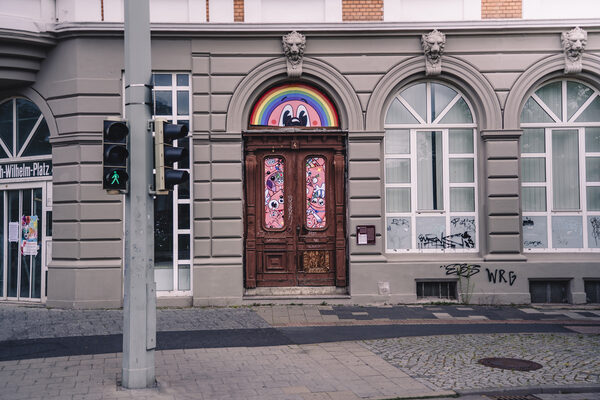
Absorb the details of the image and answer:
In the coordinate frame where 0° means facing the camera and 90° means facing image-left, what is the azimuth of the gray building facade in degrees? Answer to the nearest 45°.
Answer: approximately 0°
